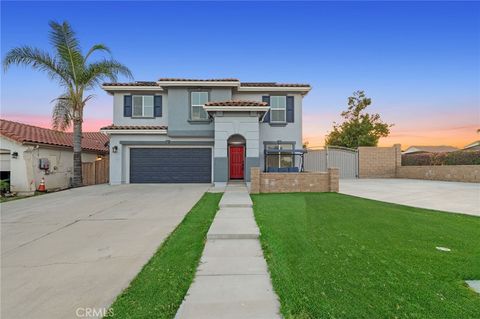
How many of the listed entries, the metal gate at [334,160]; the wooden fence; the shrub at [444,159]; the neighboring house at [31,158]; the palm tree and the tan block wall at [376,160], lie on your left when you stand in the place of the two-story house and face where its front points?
3

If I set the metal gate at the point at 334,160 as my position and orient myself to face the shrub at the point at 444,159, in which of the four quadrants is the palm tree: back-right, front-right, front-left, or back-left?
back-right

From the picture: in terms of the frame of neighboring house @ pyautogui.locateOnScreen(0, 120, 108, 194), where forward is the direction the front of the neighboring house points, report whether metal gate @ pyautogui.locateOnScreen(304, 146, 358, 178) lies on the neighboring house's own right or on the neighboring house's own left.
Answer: on the neighboring house's own left

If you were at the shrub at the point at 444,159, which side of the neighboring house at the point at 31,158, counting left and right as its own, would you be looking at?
left

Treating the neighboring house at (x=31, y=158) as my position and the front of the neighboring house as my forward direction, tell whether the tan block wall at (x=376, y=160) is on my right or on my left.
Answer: on my left

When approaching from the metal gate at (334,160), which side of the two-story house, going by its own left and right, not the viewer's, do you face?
left

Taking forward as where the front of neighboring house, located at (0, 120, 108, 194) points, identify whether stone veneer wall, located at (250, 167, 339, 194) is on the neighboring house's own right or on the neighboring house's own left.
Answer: on the neighboring house's own left

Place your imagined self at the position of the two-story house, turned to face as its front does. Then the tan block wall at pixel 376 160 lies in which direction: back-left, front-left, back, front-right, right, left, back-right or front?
left

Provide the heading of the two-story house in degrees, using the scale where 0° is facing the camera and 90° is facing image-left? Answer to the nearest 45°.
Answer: approximately 0°

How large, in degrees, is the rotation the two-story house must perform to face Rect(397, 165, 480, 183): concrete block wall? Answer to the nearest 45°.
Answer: approximately 90° to its left
